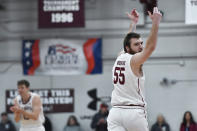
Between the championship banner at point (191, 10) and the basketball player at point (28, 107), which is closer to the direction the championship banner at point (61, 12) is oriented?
the basketball player

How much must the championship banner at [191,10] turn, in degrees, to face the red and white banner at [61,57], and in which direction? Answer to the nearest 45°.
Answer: approximately 135° to its right

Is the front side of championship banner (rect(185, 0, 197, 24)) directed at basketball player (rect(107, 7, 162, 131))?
yes
